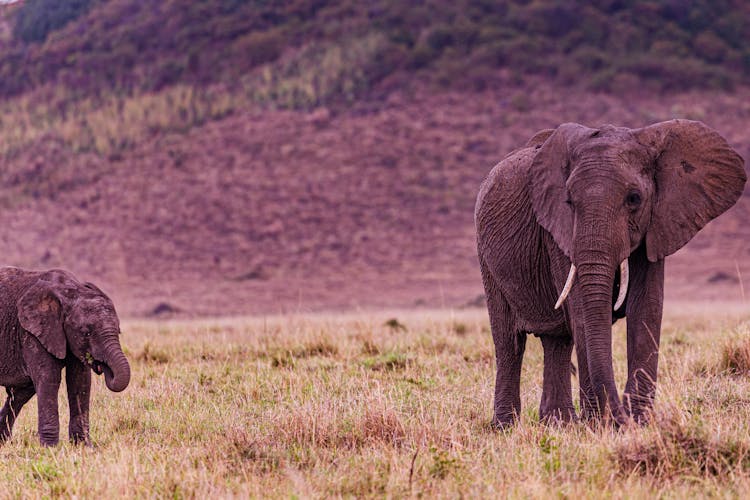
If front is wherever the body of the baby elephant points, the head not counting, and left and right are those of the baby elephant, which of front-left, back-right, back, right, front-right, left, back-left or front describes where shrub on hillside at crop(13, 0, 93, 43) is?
back-left

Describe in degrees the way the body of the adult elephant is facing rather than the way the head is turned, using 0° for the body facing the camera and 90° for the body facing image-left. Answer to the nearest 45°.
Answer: approximately 315°

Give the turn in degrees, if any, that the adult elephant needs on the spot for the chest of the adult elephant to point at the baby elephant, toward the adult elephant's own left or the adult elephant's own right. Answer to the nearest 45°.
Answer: approximately 135° to the adult elephant's own right

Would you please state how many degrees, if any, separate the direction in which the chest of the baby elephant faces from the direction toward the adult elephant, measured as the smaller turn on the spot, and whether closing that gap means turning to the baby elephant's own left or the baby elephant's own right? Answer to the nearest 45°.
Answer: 0° — it already faces it

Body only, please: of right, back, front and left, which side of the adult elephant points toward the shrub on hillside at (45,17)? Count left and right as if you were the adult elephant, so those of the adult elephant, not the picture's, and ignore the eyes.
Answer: back

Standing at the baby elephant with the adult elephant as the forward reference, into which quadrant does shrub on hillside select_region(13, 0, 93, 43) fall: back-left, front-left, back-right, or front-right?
back-left

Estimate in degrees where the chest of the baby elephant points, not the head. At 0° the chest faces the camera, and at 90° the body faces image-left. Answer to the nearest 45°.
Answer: approximately 315°

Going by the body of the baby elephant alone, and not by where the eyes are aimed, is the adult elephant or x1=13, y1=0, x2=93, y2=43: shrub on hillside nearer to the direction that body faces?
the adult elephant
